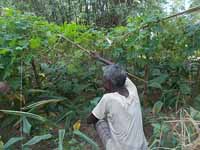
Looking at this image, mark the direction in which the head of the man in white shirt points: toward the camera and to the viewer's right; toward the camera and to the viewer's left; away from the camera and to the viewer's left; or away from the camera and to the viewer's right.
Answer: away from the camera and to the viewer's left

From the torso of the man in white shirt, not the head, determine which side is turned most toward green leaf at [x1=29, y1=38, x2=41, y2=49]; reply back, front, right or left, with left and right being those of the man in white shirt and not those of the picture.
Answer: front

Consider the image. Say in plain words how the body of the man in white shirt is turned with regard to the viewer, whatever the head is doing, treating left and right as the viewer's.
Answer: facing away from the viewer and to the left of the viewer

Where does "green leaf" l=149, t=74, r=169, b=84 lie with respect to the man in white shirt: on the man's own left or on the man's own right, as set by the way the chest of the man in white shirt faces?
on the man's own right

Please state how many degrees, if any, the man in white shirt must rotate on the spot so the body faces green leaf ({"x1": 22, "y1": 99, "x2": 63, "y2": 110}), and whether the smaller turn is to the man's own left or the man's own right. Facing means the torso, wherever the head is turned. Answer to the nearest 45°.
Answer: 0° — they already face it

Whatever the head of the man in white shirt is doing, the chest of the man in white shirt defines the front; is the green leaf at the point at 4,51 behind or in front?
in front

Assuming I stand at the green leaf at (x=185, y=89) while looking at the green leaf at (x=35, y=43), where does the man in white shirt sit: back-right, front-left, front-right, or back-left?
front-left
